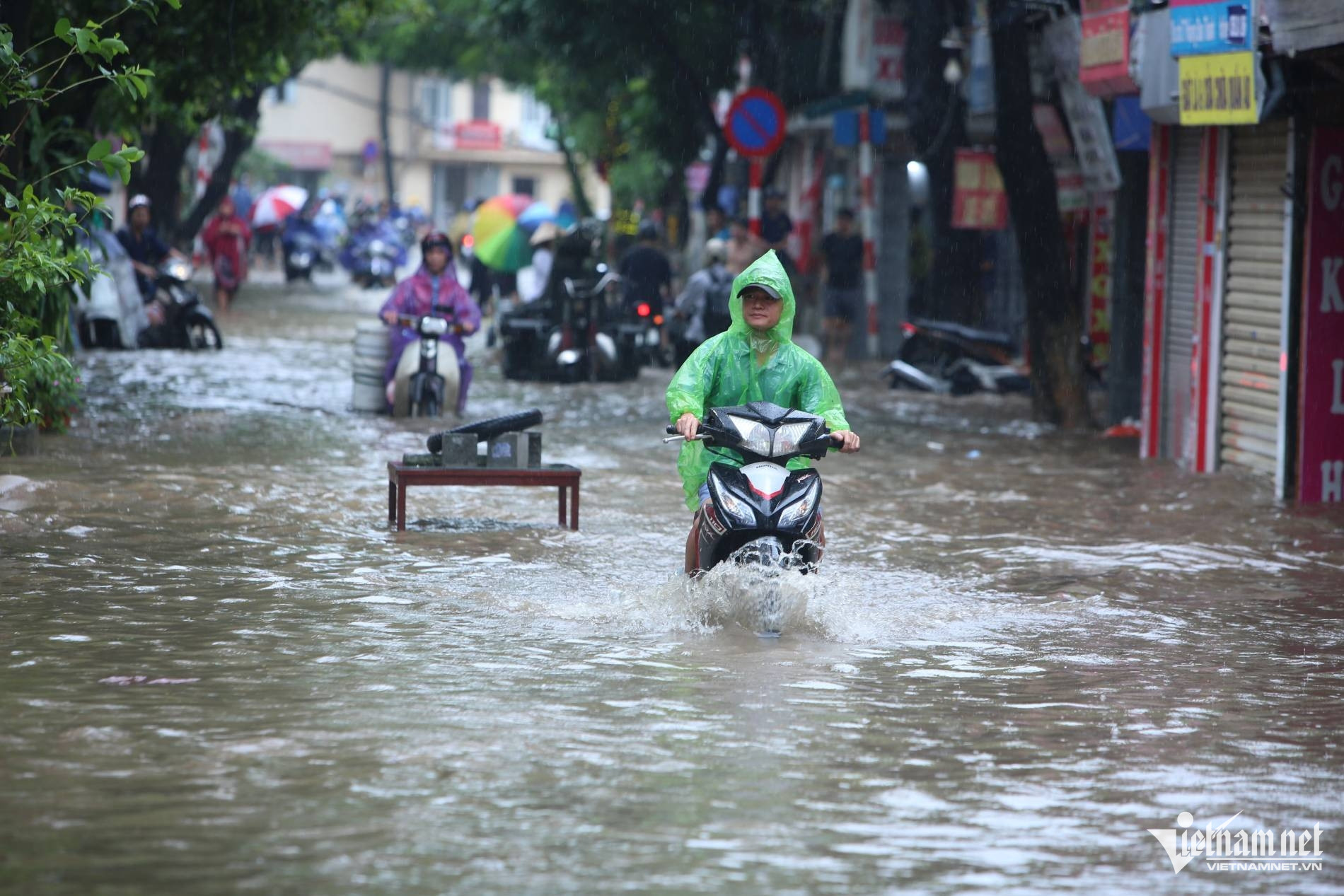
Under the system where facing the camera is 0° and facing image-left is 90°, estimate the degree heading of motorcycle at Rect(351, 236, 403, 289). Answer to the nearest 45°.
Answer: approximately 0°

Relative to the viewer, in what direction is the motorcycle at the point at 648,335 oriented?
away from the camera

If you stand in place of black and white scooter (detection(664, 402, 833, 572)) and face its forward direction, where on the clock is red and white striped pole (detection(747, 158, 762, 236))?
The red and white striped pole is roughly at 6 o'clock from the black and white scooter.

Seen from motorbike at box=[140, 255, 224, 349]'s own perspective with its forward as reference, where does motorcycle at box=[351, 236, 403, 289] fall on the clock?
The motorcycle is roughly at 8 o'clock from the motorbike.

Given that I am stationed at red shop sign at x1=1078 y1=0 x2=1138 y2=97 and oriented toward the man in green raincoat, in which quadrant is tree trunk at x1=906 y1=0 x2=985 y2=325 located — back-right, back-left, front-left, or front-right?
back-right

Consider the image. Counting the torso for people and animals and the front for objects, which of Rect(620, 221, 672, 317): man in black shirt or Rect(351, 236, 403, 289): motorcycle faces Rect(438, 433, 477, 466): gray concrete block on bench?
the motorcycle

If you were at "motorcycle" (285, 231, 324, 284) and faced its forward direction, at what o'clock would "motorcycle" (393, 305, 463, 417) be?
"motorcycle" (393, 305, 463, 417) is roughly at 12 o'clock from "motorcycle" (285, 231, 324, 284).

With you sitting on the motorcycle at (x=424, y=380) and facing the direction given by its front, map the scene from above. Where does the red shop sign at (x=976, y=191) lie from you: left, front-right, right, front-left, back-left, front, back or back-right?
back-left
